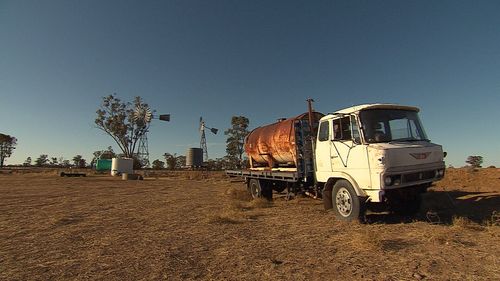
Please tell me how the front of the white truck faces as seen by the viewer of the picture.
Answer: facing the viewer and to the right of the viewer

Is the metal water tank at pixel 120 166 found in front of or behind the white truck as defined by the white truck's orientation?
behind
